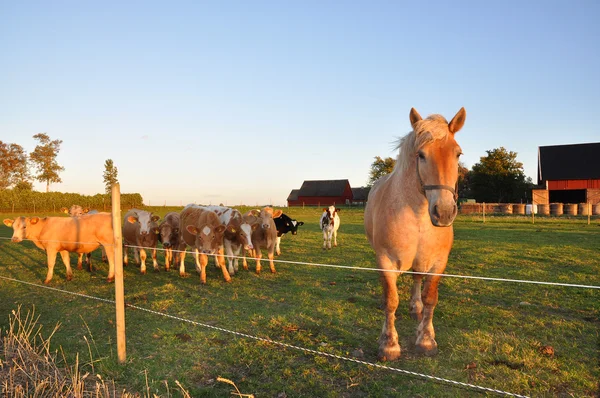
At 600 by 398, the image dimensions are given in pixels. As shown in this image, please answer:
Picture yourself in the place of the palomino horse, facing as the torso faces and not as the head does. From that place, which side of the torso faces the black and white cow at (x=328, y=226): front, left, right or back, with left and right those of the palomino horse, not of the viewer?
back

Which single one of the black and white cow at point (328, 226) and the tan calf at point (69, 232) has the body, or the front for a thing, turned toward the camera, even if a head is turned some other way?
the black and white cow

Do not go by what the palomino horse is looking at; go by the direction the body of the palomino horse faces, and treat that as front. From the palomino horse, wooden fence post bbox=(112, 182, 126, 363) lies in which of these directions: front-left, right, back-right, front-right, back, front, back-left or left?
right

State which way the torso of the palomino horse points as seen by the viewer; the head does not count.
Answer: toward the camera

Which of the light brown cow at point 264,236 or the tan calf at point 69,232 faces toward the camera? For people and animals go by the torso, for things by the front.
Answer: the light brown cow

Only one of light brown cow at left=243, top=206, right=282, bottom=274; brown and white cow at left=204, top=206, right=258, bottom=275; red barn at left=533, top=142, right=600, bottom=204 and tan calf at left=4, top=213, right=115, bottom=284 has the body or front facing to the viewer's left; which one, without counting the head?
the tan calf

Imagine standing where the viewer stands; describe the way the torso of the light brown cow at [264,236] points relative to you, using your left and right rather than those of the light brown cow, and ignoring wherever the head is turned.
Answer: facing the viewer

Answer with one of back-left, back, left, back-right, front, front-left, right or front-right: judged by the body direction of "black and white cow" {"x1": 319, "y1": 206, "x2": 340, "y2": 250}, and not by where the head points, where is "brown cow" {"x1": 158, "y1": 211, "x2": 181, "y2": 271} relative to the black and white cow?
front-right

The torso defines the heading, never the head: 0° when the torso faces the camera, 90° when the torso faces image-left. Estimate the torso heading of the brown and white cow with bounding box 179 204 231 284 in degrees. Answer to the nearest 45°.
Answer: approximately 315°

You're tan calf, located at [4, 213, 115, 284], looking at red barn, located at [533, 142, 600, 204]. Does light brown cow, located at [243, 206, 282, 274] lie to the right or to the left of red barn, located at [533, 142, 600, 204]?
right

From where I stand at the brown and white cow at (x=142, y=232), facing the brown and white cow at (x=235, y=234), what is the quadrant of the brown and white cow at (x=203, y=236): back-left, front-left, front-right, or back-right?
front-right

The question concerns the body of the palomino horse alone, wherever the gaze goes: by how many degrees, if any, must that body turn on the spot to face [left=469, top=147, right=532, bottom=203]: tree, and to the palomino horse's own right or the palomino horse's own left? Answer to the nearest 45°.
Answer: approximately 180°

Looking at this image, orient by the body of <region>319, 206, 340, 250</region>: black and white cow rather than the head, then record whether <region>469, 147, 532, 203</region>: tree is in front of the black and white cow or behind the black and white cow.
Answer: behind

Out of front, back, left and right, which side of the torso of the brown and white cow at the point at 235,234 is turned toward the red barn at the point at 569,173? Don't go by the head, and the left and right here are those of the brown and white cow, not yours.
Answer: left

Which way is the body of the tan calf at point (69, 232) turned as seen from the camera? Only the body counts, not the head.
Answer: to the viewer's left
